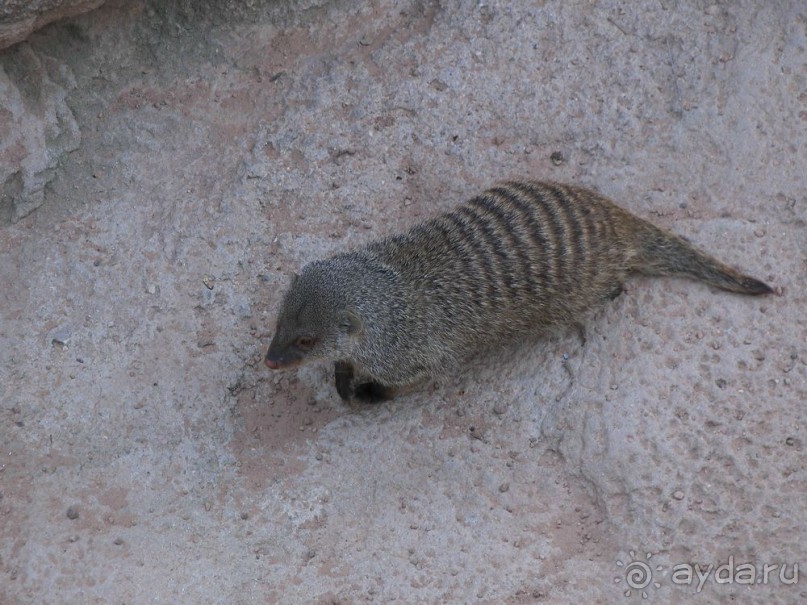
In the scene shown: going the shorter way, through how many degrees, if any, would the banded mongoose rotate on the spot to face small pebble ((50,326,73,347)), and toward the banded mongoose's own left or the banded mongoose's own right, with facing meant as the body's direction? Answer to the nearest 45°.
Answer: approximately 45° to the banded mongoose's own right

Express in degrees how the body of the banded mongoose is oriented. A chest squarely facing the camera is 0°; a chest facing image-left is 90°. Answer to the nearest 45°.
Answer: approximately 45°
